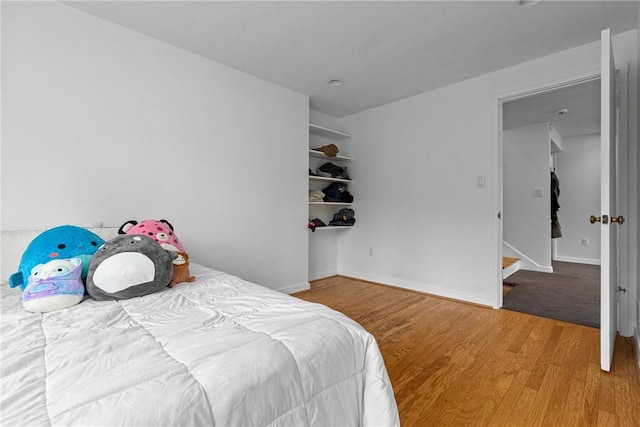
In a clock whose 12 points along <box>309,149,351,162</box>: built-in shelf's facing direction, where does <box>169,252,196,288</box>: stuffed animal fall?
The stuffed animal is roughly at 2 o'clock from the built-in shelf.

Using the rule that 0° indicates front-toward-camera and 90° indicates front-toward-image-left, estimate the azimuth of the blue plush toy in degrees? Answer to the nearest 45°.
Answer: approximately 315°

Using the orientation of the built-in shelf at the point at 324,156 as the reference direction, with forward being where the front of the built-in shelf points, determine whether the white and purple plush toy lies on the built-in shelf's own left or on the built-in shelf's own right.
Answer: on the built-in shelf's own right

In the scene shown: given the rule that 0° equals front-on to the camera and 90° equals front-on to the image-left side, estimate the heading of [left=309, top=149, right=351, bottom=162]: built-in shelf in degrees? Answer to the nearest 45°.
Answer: approximately 315°

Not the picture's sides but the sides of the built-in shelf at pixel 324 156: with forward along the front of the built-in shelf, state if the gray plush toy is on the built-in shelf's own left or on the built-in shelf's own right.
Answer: on the built-in shelf's own right

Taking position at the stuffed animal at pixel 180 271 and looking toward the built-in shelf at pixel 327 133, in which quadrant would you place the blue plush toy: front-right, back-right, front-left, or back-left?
back-left

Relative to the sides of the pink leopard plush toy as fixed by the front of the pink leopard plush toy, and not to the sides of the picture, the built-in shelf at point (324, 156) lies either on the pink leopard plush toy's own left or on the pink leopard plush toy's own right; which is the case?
on the pink leopard plush toy's own left

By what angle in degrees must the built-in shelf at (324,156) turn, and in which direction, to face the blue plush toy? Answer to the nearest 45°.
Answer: approximately 90° to its right
